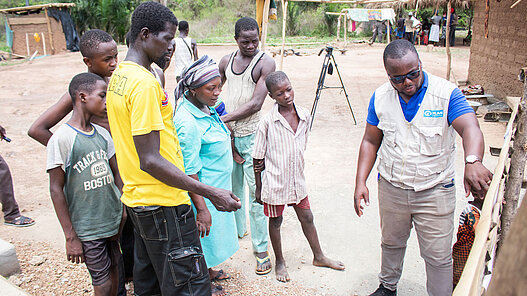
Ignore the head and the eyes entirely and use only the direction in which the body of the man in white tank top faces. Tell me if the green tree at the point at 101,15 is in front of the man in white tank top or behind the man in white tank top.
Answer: behind

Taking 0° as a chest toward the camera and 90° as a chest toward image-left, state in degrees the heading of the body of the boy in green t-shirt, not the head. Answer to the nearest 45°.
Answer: approximately 315°

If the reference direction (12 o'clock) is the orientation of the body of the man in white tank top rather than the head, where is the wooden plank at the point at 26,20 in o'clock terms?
The wooden plank is roughly at 5 o'clock from the man in white tank top.

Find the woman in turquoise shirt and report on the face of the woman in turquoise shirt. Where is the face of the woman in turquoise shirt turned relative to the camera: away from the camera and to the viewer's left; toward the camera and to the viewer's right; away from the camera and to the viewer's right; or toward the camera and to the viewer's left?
toward the camera and to the viewer's right

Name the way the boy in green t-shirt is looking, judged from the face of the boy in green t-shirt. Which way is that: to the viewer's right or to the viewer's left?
to the viewer's right

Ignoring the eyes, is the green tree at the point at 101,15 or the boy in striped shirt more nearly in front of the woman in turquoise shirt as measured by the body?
the boy in striped shirt

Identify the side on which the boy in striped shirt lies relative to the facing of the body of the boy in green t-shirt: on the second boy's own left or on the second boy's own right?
on the second boy's own left

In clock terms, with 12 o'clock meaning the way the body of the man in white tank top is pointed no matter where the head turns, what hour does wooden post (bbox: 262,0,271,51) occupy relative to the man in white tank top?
The wooden post is roughly at 6 o'clock from the man in white tank top.

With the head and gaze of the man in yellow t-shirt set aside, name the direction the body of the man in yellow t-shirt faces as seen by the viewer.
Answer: to the viewer's right
